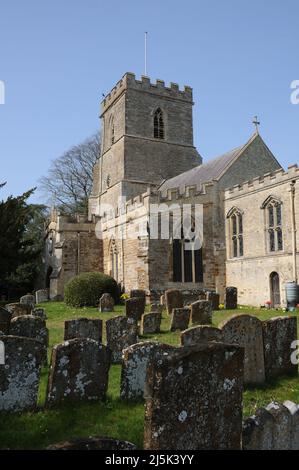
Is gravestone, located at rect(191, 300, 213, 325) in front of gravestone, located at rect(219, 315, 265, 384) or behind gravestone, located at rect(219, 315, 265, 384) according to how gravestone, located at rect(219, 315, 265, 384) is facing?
behind

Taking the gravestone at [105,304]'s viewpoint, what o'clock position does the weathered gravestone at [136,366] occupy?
The weathered gravestone is roughly at 12 o'clock from the gravestone.

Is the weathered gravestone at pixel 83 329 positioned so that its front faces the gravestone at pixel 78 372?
yes

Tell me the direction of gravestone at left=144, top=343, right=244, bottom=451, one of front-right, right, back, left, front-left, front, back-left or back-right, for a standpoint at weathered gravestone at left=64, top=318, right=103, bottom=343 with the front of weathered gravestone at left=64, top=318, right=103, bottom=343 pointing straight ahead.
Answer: front

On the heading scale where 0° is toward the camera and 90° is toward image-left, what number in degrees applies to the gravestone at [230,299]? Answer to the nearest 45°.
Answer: approximately 0°

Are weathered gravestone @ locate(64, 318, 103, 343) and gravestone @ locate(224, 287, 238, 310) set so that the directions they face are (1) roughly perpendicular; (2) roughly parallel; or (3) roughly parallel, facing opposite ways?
roughly parallel

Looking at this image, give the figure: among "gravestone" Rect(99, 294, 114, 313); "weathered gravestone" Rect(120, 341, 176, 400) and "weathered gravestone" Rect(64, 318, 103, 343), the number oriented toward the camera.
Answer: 3

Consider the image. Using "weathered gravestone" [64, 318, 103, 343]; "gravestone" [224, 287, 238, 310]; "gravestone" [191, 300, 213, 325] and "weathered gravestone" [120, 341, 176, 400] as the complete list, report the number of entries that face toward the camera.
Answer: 4

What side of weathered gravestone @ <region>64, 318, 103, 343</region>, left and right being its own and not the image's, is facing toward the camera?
front

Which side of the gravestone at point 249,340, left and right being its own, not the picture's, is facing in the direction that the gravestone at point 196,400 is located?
front

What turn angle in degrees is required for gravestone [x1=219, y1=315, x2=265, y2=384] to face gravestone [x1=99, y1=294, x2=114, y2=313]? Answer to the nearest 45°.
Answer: approximately 135° to its right

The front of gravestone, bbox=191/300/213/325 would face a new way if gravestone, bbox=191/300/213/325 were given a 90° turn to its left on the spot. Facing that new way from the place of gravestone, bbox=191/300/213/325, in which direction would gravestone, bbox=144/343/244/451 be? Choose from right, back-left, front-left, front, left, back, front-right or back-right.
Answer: right

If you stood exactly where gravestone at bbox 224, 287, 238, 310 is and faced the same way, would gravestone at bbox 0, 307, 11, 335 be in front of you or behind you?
in front

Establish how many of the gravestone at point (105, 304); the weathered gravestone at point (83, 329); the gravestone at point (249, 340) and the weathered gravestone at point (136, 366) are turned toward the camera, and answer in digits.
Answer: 4

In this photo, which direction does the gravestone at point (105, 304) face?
toward the camera

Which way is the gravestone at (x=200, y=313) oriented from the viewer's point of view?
toward the camera
